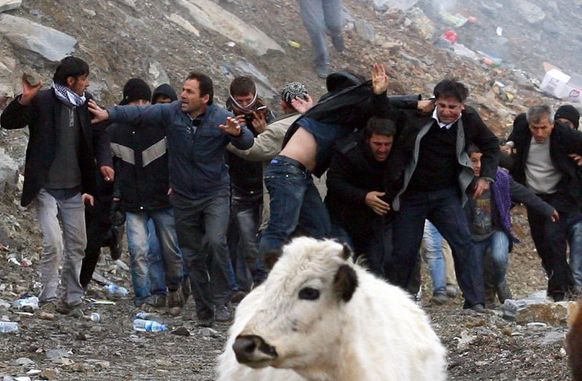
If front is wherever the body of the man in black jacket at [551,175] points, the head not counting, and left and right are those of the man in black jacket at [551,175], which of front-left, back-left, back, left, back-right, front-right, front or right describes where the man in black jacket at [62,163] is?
front-right

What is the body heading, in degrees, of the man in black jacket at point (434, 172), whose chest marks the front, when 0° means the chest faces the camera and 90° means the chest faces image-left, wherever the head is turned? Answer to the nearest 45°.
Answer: approximately 0°

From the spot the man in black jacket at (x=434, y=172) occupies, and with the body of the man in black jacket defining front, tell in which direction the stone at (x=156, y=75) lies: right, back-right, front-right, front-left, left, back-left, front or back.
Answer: back-right

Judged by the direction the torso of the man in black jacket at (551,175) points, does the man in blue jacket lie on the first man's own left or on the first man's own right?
on the first man's own right

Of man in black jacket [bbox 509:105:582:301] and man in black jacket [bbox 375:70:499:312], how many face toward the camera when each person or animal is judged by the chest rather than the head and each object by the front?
2

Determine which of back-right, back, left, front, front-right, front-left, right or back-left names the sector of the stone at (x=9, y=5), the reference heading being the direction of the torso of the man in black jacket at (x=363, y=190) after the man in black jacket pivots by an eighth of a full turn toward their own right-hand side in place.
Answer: back-right

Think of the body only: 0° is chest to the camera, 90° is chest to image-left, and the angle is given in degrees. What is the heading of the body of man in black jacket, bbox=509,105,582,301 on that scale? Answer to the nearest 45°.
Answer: approximately 0°

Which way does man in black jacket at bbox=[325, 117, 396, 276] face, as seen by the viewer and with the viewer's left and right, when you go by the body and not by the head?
facing the viewer and to the right of the viewer
